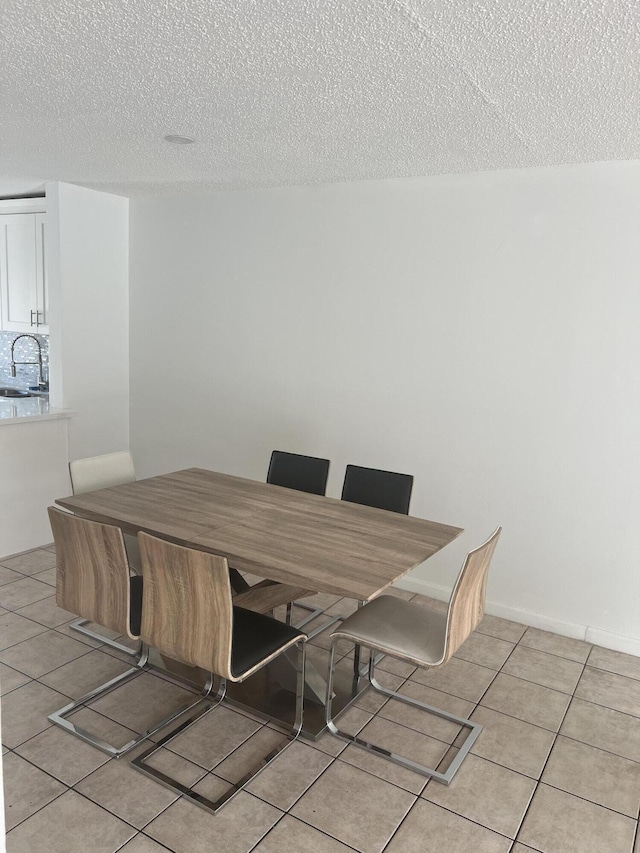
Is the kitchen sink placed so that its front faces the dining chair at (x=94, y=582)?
yes

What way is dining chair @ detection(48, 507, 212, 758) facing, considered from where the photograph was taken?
facing away from the viewer and to the right of the viewer

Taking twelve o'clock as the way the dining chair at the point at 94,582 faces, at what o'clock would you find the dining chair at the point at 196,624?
the dining chair at the point at 196,624 is roughly at 3 o'clock from the dining chair at the point at 94,582.

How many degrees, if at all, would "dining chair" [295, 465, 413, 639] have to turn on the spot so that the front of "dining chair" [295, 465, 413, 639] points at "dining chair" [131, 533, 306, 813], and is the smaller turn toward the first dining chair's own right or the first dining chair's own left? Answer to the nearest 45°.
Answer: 0° — it already faces it

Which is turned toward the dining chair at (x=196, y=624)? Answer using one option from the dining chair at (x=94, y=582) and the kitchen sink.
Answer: the kitchen sink

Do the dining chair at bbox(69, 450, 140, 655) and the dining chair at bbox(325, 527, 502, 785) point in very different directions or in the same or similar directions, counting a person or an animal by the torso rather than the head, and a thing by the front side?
very different directions

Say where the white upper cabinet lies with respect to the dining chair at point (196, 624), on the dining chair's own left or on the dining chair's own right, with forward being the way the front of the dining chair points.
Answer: on the dining chair's own left

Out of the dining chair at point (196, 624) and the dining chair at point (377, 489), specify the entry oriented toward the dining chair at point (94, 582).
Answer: the dining chair at point (377, 489)
